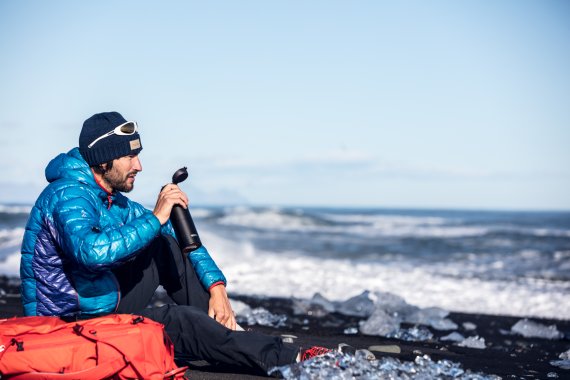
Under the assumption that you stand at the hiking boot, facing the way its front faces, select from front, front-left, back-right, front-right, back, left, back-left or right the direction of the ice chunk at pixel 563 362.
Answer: front-left

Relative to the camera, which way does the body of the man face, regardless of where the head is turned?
to the viewer's right

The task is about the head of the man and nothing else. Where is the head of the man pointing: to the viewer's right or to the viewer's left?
to the viewer's right

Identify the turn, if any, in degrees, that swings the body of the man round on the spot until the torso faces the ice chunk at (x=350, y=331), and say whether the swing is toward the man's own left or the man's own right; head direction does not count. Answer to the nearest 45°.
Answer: approximately 45° to the man's own left

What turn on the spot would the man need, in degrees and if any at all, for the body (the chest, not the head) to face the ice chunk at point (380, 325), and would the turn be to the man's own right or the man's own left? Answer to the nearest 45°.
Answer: approximately 45° to the man's own left

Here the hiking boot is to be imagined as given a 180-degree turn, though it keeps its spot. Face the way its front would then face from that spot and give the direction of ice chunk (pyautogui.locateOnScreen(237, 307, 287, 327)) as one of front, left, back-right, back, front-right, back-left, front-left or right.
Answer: right

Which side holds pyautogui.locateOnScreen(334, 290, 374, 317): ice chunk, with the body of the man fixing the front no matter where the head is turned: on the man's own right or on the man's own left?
on the man's own left

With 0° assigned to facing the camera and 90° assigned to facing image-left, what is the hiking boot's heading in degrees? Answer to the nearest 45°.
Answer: approximately 270°
